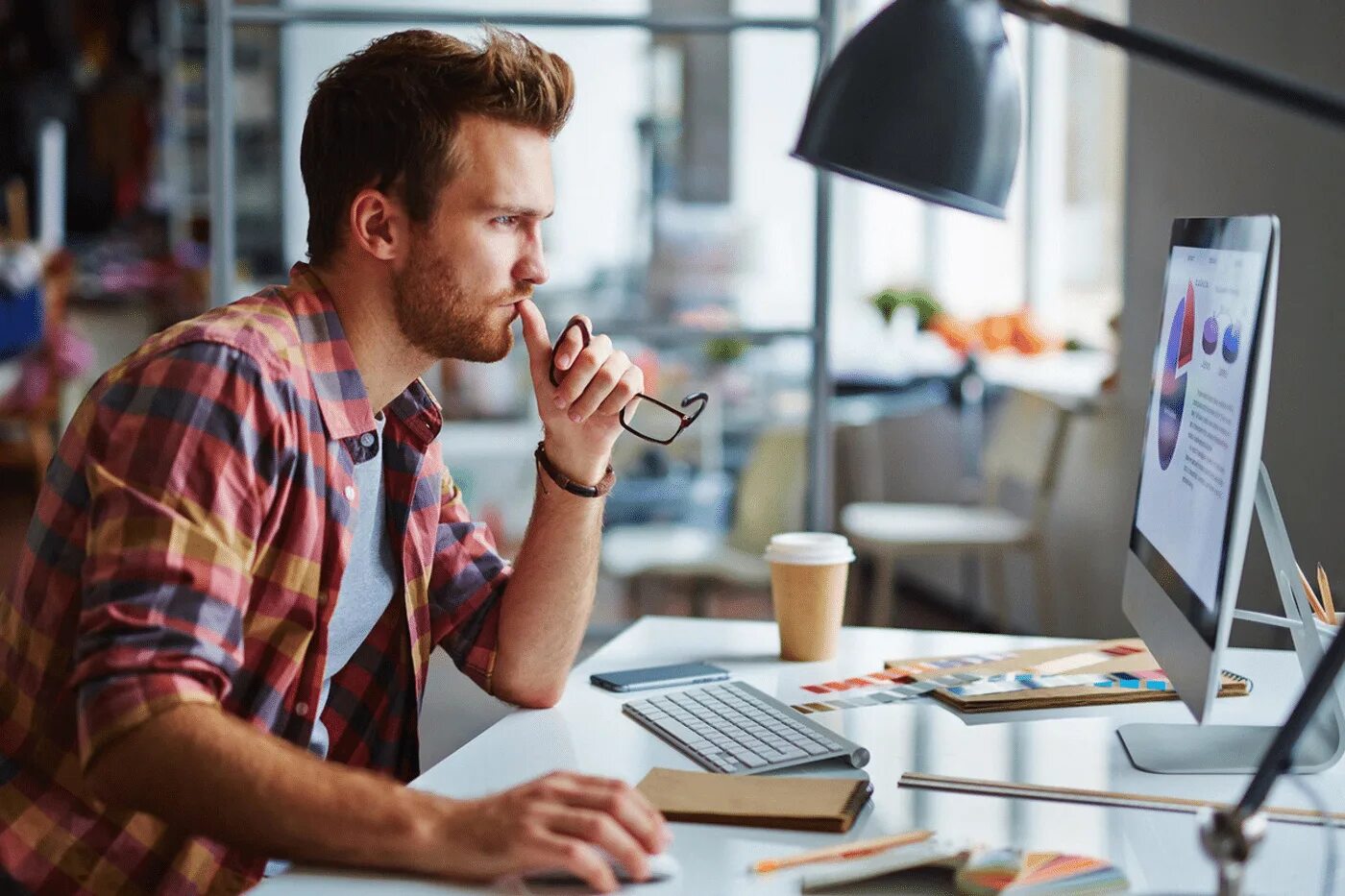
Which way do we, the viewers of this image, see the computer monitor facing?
facing to the left of the viewer

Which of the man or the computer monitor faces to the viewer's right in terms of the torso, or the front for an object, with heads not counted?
the man

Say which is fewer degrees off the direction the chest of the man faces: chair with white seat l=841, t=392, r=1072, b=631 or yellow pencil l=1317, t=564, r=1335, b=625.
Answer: the yellow pencil

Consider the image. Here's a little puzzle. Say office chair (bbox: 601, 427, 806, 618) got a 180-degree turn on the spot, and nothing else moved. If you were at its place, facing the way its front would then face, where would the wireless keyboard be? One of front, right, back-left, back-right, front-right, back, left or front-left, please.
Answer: right

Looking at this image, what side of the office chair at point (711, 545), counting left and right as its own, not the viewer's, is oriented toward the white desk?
left

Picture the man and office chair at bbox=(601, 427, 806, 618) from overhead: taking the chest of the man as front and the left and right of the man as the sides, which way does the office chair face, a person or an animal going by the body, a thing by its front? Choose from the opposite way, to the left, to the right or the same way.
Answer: the opposite way

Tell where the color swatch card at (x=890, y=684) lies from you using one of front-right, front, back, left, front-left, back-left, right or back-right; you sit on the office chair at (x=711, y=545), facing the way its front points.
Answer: left

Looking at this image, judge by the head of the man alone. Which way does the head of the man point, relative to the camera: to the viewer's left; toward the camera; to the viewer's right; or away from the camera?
to the viewer's right

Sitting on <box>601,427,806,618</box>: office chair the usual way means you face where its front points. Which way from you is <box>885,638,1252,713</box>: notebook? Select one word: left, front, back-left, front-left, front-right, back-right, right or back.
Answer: left

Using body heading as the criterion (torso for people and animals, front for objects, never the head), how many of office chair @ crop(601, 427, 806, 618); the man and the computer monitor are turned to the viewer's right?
1

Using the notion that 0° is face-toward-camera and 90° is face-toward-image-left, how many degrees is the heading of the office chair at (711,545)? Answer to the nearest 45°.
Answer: approximately 90°
